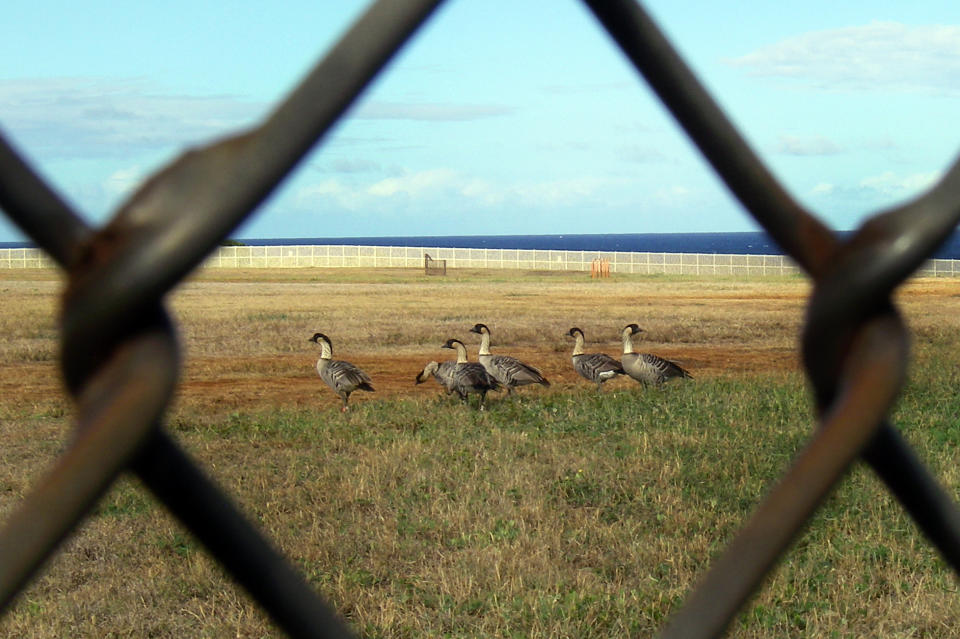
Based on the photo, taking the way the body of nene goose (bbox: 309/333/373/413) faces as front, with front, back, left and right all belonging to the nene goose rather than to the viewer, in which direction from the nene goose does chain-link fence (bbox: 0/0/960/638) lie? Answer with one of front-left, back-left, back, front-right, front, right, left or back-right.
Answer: left

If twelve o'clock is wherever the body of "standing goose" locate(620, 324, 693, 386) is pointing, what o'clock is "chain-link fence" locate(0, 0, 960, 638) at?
The chain-link fence is roughly at 9 o'clock from the standing goose.

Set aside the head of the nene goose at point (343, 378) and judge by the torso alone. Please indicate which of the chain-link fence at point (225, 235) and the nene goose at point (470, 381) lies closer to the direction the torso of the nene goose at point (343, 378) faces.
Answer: the chain-link fence

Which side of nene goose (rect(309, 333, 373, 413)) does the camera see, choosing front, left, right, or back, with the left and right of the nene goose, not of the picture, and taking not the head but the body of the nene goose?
left

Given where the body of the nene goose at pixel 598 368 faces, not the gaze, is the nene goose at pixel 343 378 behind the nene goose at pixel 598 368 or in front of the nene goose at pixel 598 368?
in front

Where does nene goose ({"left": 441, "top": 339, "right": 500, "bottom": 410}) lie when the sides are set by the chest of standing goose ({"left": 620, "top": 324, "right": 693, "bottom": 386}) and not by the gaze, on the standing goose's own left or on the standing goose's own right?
on the standing goose's own left

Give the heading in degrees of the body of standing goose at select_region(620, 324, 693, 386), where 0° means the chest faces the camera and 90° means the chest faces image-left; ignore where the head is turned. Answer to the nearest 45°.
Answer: approximately 90°

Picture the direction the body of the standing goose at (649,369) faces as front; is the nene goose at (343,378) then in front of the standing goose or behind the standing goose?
in front

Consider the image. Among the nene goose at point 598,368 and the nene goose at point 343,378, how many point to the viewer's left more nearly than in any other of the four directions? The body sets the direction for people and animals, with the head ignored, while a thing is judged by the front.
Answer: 2

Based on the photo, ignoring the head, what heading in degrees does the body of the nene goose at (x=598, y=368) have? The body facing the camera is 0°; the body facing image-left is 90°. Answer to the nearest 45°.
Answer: approximately 90°
